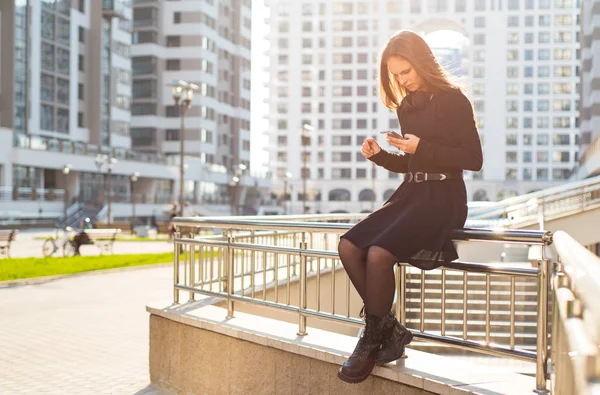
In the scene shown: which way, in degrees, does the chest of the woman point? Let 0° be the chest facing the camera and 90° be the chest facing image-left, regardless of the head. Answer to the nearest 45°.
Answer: approximately 45°

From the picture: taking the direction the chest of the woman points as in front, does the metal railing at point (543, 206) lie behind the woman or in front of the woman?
behind
